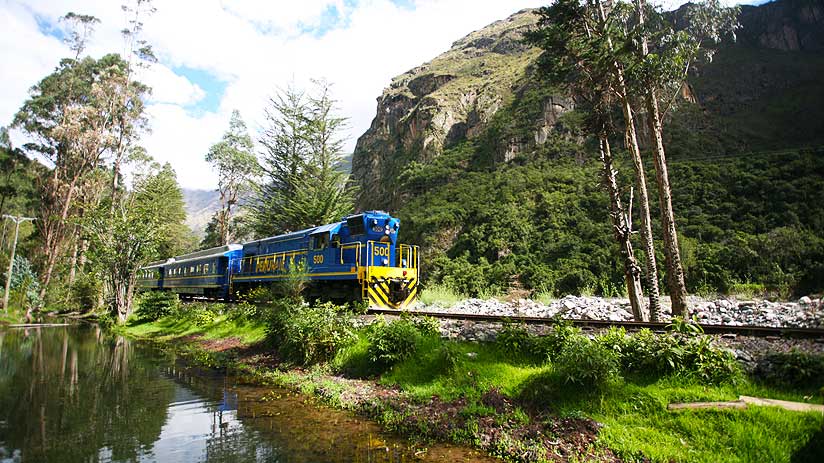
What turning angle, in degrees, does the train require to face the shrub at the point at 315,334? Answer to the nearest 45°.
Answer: approximately 45° to its right

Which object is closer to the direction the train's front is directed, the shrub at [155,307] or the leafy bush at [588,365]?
the leafy bush

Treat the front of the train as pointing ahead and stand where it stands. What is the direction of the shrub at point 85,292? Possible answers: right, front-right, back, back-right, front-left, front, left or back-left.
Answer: back

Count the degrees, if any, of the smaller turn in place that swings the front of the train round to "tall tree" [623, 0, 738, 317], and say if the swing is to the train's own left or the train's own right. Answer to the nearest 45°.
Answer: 0° — it already faces it

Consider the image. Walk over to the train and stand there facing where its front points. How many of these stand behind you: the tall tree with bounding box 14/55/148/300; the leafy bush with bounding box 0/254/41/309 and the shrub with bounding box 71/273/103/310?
3

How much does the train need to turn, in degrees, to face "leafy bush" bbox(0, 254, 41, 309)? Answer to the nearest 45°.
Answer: approximately 180°

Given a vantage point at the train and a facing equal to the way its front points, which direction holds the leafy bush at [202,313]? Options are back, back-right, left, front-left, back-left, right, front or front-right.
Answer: back

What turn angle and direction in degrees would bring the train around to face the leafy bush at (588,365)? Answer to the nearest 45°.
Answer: approximately 45° to its right

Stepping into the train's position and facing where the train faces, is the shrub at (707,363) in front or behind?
in front

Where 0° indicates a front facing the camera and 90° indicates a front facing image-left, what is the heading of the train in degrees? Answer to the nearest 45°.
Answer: approximately 315°

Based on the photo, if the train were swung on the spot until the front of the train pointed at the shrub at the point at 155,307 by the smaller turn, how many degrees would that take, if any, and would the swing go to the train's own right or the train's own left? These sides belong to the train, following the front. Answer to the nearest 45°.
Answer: approximately 180°

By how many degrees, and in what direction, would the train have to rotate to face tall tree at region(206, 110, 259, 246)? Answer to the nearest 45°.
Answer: approximately 135° to its left
